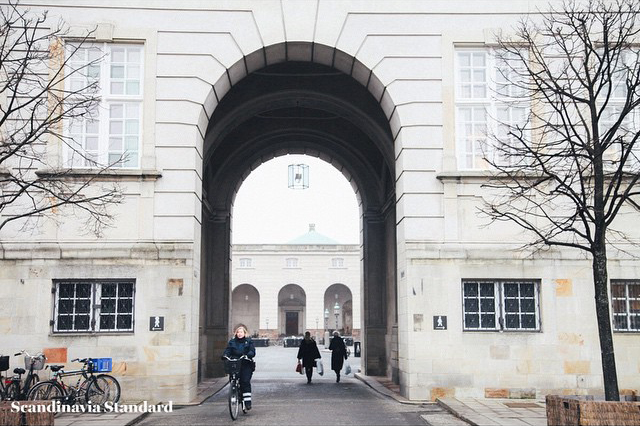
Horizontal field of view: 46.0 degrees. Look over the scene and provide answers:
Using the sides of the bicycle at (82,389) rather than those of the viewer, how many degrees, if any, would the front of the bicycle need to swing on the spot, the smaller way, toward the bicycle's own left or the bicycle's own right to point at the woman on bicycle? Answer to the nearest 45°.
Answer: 0° — it already faces them

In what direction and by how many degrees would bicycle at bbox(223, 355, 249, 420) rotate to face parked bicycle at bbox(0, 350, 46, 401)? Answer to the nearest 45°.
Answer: approximately 90° to its right

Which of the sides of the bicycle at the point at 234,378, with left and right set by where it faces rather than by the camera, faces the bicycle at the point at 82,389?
right

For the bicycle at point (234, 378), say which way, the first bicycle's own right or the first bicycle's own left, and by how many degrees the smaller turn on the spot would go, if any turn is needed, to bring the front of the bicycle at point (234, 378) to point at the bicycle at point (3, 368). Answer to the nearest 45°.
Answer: approximately 90° to the first bicycle's own right

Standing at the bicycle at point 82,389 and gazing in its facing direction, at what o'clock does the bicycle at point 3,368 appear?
the bicycle at point 3,368 is roughly at 6 o'clock from the bicycle at point 82,389.

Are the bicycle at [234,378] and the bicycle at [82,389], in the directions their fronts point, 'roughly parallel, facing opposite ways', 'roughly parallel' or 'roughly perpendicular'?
roughly perpendicular

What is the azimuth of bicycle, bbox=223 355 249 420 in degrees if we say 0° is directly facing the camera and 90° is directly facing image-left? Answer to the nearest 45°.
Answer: approximately 0°

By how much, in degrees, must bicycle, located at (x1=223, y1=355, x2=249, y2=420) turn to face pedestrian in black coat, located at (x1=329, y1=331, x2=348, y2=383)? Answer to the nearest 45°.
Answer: approximately 180°

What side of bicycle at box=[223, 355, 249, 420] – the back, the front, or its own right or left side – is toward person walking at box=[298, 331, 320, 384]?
back
